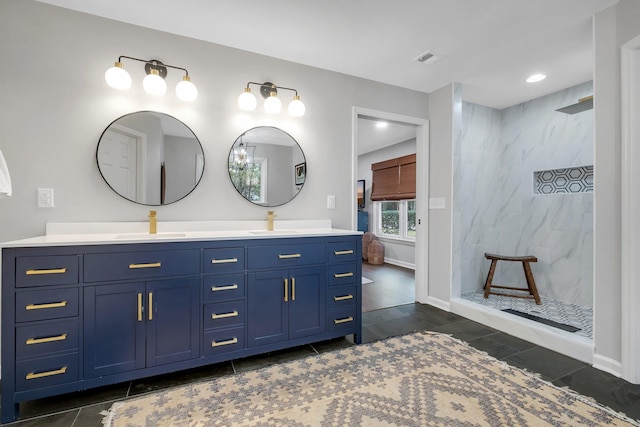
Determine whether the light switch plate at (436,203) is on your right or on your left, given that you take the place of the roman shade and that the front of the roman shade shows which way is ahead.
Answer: on your left

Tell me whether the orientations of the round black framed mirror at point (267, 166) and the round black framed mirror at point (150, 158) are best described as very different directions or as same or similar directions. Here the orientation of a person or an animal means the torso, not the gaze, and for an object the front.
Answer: same or similar directions

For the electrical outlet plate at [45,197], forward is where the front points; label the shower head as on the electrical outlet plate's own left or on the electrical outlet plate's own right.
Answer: on the electrical outlet plate's own left

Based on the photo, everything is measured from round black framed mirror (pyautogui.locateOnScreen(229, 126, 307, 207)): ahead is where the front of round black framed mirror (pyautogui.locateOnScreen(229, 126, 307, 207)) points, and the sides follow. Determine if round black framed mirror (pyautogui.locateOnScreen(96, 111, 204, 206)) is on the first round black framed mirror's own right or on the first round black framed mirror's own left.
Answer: on the first round black framed mirror's own right

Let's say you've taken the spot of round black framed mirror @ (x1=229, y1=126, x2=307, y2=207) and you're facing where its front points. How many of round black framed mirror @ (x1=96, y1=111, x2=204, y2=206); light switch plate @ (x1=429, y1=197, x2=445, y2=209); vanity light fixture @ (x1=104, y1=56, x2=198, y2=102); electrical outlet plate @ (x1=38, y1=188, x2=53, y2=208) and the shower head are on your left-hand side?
2

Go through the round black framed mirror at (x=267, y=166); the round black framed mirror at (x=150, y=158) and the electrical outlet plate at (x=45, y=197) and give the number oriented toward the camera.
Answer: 3

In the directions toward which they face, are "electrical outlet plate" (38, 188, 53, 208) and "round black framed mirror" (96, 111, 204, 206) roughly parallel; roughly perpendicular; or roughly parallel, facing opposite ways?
roughly parallel

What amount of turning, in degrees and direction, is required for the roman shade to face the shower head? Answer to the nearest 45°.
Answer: approximately 90° to its left

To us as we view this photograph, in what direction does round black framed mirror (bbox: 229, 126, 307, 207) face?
facing the viewer

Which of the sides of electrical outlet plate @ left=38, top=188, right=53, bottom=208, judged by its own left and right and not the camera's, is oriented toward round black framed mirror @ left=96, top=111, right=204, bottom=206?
left

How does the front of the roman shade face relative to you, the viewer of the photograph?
facing the viewer and to the left of the viewer

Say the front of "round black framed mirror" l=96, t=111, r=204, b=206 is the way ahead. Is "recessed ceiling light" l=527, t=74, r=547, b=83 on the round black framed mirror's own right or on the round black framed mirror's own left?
on the round black framed mirror's own left

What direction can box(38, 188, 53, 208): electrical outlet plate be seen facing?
toward the camera

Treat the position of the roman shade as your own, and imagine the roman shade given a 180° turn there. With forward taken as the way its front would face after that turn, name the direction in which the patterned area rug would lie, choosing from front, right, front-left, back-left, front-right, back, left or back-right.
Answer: back-right

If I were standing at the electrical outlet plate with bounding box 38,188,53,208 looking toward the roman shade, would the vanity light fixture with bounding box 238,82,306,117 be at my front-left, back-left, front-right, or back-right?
front-right
